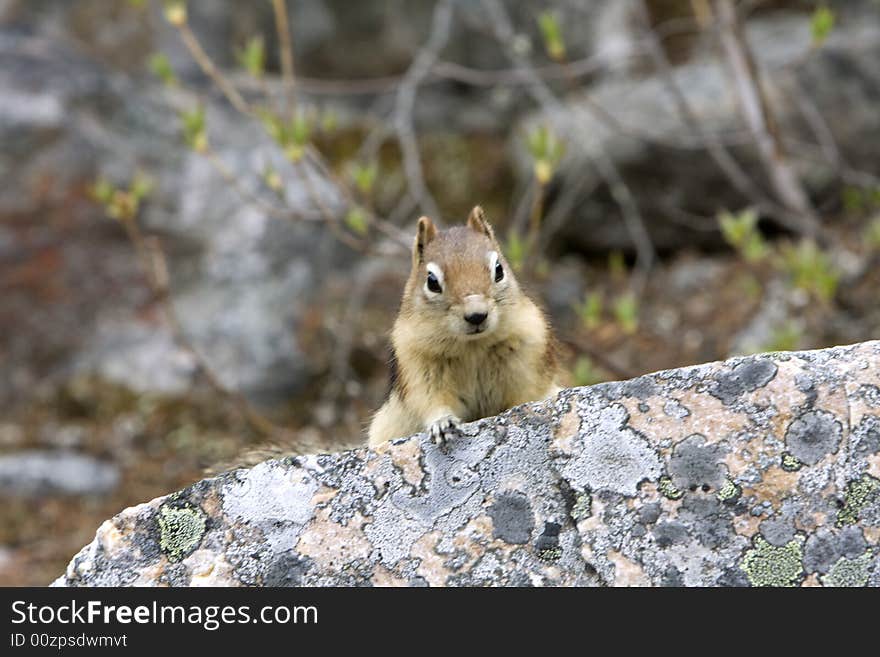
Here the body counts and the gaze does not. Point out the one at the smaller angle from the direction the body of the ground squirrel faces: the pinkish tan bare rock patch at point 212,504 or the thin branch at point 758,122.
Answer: the pinkish tan bare rock patch

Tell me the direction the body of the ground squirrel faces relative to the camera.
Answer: toward the camera

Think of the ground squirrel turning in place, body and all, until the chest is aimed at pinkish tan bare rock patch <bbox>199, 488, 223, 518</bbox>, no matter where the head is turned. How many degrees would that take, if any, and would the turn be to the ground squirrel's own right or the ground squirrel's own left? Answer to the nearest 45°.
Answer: approximately 45° to the ground squirrel's own right

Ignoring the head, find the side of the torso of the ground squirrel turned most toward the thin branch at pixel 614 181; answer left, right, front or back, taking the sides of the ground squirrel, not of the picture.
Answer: back

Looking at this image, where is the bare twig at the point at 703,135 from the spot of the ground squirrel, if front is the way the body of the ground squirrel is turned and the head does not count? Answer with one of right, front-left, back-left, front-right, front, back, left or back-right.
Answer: back-left

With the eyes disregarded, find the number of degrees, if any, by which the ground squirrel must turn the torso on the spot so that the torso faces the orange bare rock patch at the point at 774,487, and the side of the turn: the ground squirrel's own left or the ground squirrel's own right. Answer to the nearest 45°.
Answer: approximately 45° to the ground squirrel's own left
